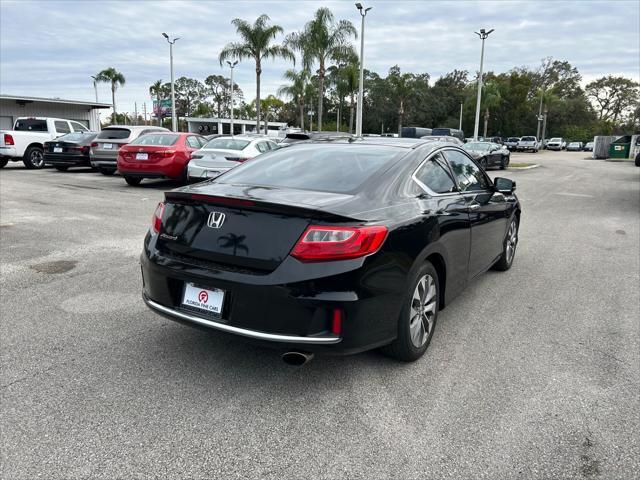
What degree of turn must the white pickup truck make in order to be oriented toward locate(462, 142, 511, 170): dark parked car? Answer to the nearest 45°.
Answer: approximately 45° to its right

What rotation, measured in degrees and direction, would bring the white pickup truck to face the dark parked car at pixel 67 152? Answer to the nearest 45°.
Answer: approximately 90° to its right

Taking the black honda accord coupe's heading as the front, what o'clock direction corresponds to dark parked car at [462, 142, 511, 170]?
The dark parked car is roughly at 11 o'clock from the black honda accord coupe.

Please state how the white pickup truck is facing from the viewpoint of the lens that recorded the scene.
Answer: facing away from the viewer and to the right of the viewer

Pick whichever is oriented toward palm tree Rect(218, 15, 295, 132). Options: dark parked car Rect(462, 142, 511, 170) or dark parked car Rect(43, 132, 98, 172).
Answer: dark parked car Rect(43, 132, 98, 172)

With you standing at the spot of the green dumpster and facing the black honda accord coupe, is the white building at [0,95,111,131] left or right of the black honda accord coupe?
right

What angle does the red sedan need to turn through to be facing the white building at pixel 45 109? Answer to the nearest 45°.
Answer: approximately 45° to its left

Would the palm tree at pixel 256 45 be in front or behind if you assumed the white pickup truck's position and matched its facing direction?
in front

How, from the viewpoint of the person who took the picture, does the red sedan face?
facing away from the viewer and to the right of the viewer

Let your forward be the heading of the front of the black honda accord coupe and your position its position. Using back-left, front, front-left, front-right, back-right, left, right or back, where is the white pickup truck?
left

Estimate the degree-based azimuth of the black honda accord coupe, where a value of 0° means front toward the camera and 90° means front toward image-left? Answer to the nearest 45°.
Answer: approximately 225°

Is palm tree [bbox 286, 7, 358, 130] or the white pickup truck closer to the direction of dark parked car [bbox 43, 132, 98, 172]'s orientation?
the palm tree

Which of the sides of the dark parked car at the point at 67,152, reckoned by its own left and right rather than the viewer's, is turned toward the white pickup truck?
left
